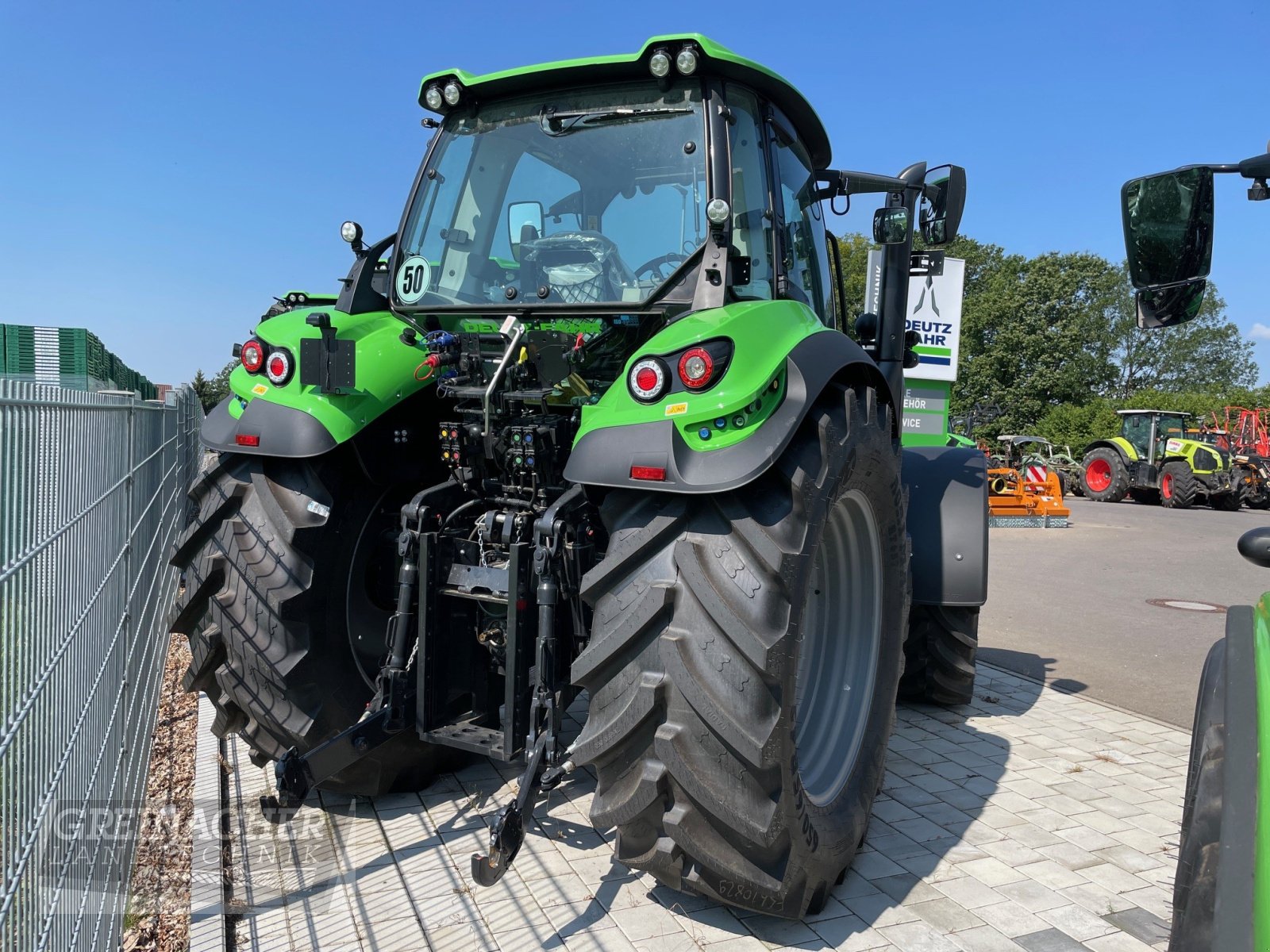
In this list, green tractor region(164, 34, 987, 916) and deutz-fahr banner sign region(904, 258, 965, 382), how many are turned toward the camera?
1

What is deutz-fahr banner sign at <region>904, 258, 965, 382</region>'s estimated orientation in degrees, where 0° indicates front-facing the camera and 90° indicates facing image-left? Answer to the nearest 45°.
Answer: approximately 0°

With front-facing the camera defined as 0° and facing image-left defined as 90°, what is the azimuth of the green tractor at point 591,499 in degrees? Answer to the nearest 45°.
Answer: approximately 225°

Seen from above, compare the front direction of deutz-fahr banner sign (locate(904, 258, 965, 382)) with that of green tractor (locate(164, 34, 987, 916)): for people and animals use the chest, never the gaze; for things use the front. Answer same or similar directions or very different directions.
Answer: very different directions

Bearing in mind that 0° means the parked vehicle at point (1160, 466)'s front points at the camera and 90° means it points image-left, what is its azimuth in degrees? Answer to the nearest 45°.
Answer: approximately 315°

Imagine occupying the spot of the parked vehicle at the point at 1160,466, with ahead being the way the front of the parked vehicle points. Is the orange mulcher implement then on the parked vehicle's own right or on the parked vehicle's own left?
on the parked vehicle's own right
